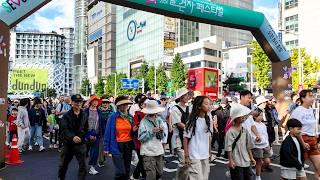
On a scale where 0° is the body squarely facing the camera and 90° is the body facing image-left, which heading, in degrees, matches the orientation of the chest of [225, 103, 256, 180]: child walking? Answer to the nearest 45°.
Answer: approximately 315°

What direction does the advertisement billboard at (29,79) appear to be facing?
toward the camera

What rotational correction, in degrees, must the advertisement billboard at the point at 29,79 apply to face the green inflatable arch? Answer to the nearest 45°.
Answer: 0° — it already faces it

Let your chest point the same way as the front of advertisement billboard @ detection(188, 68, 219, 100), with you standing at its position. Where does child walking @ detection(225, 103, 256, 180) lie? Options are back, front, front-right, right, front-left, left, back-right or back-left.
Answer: front

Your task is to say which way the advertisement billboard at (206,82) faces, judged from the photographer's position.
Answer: facing the viewer

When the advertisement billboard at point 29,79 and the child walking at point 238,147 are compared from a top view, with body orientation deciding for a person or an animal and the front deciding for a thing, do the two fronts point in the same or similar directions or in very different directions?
same or similar directions

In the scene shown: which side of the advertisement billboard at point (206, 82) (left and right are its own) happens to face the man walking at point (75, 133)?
front

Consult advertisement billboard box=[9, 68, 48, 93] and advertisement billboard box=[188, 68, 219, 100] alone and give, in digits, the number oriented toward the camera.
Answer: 2

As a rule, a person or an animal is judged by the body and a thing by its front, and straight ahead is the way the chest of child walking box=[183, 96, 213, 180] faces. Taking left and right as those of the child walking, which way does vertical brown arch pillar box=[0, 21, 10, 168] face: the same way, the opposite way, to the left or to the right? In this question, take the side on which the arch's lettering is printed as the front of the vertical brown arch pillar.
the same way

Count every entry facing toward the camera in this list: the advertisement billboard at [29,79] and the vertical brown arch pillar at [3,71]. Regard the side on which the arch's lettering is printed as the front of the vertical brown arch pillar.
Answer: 2

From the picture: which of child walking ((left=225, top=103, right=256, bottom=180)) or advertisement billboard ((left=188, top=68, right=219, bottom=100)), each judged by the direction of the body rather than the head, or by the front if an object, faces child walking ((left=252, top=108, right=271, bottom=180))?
the advertisement billboard

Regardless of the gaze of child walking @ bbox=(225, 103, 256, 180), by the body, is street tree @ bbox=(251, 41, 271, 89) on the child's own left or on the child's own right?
on the child's own left

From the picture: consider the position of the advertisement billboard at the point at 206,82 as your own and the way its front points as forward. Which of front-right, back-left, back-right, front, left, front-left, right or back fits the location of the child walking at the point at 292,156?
front
